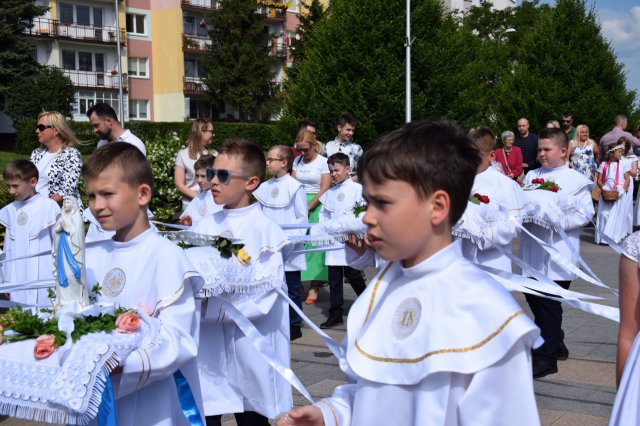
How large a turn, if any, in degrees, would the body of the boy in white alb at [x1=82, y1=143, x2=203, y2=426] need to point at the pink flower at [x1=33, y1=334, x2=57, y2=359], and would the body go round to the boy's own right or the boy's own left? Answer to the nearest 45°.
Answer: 0° — they already face it

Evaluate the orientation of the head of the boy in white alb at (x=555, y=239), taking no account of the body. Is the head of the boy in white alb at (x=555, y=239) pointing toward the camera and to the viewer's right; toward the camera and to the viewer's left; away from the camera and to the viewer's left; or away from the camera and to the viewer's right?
toward the camera and to the viewer's left

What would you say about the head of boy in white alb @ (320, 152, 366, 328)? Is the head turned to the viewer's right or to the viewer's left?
to the viewer's left

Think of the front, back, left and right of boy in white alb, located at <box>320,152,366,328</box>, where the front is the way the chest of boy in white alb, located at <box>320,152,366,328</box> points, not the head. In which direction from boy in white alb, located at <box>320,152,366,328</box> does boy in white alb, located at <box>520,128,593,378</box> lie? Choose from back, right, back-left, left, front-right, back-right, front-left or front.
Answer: left

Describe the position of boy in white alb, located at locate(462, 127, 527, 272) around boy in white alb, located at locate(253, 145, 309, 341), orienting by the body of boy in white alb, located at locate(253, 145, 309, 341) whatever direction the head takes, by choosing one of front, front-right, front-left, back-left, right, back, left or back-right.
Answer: left

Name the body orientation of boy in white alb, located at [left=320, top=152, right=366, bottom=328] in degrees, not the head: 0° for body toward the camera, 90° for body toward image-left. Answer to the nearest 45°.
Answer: approximately 45°

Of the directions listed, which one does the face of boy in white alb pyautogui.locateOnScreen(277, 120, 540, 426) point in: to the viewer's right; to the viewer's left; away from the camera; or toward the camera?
to the viewer's left
